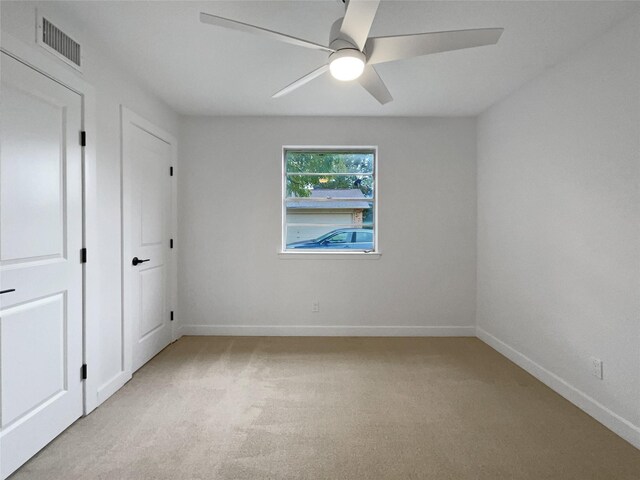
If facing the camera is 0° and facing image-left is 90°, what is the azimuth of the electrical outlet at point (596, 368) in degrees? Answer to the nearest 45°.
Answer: approximately 45°

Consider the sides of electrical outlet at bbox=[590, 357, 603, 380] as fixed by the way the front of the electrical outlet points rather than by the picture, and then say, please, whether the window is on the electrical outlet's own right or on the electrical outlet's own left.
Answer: on the electrical outlet's own right

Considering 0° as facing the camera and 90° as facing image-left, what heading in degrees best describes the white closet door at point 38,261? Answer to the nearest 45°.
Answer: approximately 315°

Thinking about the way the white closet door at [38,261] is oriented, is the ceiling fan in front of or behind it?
in front

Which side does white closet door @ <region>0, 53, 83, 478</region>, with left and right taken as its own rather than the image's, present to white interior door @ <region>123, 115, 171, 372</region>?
left

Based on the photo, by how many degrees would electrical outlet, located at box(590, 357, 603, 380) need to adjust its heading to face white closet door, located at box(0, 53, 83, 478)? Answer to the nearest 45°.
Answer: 0° — it already faces it

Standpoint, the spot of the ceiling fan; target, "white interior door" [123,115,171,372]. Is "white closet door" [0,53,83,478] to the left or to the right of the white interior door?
left

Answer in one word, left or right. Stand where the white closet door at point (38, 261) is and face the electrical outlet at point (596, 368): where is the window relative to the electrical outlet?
left

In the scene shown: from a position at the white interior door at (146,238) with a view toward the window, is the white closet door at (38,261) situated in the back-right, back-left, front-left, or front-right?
back-right

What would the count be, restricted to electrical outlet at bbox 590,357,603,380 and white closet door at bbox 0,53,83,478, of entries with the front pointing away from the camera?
0
